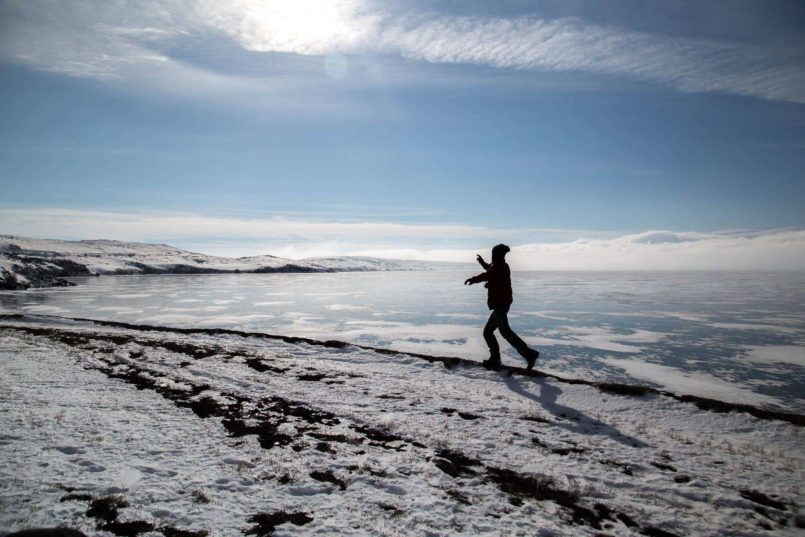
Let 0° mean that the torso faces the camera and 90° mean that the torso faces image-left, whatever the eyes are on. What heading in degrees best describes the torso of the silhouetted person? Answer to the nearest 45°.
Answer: approximately 90°
